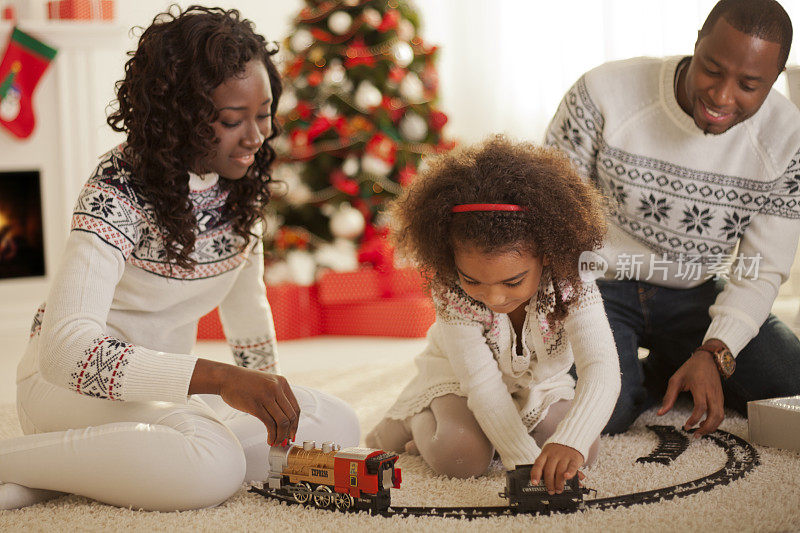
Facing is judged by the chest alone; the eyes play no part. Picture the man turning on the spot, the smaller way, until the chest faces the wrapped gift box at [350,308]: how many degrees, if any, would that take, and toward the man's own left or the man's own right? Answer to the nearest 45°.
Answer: approximately 135° to the man's own right

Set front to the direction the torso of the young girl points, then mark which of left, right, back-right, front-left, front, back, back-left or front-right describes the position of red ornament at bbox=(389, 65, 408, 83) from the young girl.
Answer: back

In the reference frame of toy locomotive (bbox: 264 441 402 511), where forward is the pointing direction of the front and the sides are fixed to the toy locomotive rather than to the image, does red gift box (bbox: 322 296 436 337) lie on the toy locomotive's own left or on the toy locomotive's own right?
on the toy locomotive's own right

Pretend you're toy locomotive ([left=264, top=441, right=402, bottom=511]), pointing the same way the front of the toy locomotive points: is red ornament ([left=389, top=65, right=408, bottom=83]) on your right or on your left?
on your right

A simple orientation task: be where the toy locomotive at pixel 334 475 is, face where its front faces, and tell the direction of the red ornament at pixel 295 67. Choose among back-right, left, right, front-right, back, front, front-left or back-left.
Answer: front-right

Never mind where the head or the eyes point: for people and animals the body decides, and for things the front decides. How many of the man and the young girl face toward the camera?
2

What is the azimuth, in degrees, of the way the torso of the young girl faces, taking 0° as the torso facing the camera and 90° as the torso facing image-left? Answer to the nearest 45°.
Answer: approximately 0°

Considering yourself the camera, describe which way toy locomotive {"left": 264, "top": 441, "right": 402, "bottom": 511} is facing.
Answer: facing away from the viewer and to the left of the viewer

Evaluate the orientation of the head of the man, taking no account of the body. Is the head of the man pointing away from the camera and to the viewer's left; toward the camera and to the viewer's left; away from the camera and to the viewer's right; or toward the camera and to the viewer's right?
toward the camera and to the viewer's left
